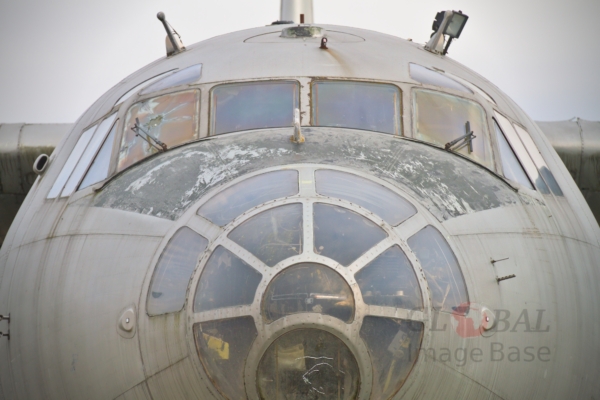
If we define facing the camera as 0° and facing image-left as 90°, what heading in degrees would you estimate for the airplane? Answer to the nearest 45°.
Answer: approximately 0°
